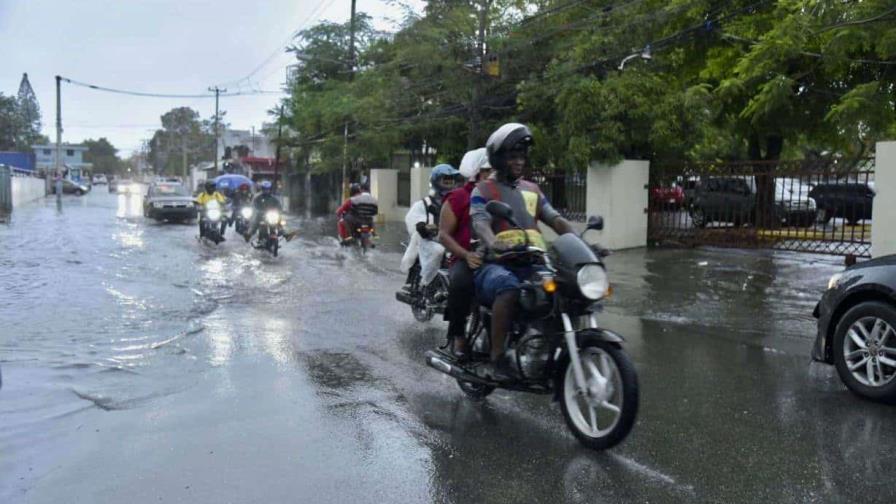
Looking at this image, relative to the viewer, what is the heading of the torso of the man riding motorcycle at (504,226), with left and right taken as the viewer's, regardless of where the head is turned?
facing the viewer and to the right of the viewer

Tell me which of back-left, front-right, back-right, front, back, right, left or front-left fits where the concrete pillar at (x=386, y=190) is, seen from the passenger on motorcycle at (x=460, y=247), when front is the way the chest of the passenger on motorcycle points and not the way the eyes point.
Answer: back-left

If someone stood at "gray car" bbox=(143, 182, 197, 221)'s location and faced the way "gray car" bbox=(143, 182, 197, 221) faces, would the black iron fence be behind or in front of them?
in front

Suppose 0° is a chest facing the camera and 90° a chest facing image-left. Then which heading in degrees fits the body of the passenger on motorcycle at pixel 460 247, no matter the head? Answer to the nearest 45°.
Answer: approximately 315°

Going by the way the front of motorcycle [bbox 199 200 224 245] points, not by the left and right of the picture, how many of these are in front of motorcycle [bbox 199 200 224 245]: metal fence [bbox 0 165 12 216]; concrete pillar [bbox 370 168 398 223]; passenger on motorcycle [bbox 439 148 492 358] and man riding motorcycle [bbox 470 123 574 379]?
2

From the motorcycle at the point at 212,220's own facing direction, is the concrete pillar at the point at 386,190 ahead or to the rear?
to the rear

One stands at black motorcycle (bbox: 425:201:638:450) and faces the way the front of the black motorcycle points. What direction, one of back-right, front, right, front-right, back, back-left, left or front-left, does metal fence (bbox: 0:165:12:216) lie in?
back

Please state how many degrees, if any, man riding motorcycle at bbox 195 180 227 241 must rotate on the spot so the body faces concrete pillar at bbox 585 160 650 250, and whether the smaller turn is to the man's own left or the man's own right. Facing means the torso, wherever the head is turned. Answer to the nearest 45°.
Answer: approximately 45° to the man's own left

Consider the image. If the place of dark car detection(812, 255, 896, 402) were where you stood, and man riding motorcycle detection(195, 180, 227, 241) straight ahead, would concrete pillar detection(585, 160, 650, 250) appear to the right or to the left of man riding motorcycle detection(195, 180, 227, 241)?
right

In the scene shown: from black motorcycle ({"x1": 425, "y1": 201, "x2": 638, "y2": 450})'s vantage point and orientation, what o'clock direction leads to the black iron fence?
The black iron fence is roughly at 8 o'clock from the black motorcycle.
